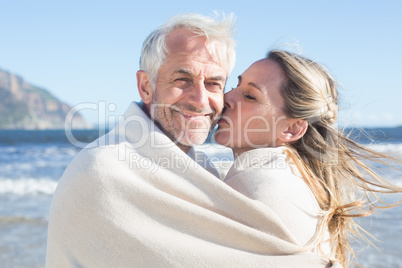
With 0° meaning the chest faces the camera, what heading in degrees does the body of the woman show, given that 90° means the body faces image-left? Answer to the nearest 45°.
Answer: approximately 90°

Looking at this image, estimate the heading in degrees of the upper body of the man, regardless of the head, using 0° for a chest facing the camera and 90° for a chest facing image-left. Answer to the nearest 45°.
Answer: approximately 315°

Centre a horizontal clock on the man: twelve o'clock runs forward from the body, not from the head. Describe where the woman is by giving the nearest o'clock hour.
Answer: The woman is roughly at 9 o'clock from the man.

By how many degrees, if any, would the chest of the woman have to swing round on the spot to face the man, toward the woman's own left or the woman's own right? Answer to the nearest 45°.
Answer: approximately 45° to the woman's own left

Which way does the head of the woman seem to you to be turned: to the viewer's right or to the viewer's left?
to the viewer's left

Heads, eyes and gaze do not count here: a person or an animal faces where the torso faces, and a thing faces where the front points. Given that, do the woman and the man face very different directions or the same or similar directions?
very different directions

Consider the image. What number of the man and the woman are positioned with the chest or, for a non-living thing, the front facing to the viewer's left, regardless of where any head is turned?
1
